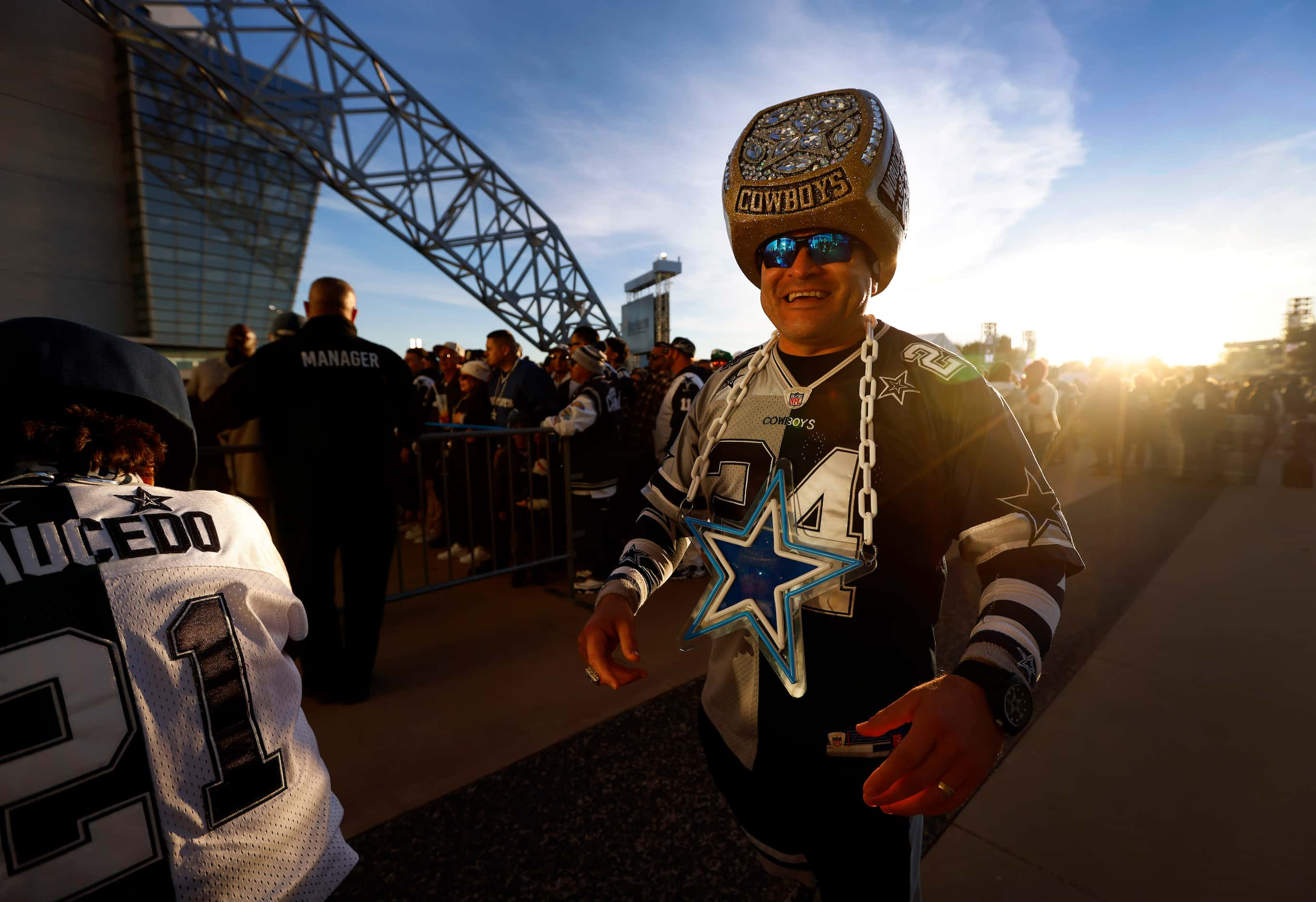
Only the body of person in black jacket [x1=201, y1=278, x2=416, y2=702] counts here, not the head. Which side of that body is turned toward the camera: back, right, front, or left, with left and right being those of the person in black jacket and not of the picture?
back

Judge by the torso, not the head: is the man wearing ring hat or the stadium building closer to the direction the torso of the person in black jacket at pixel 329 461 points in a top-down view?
the stadium building

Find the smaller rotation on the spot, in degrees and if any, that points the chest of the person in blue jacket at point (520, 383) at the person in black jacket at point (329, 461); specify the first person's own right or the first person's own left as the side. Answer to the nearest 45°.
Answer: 0° — they already face them

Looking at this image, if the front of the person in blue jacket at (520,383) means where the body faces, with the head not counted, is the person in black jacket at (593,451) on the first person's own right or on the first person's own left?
on the first person's own left

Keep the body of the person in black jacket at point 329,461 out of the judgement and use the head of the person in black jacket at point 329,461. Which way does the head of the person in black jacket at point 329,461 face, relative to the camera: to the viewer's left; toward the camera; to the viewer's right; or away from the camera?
away from the camera

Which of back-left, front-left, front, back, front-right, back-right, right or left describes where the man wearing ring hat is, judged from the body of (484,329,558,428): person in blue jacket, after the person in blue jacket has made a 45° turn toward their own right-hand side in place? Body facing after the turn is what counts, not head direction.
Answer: left

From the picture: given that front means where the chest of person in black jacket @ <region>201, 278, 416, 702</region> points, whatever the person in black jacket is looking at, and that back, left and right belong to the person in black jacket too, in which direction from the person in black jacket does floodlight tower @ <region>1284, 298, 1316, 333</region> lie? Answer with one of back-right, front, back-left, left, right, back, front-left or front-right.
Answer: right

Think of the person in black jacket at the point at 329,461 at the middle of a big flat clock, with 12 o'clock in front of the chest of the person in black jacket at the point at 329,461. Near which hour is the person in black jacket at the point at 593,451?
the person in black jacket at the point at 593,451 is roughly at 2 o'clock from the person in black jacket at the point at 329,461.

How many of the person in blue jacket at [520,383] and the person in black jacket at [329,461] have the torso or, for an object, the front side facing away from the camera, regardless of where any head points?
1

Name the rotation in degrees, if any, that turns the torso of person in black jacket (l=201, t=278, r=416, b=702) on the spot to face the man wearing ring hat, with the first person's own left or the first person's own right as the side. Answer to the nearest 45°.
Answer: approximately 180°

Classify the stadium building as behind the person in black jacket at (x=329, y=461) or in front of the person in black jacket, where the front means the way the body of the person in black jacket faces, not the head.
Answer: in front

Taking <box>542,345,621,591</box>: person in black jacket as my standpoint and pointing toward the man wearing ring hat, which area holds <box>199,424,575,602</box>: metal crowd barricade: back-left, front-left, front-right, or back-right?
back-right

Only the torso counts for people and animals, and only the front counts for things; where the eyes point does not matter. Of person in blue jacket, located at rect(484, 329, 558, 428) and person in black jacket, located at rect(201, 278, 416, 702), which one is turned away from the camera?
person in black jacket, located at rect(201, 278, 416, 702)

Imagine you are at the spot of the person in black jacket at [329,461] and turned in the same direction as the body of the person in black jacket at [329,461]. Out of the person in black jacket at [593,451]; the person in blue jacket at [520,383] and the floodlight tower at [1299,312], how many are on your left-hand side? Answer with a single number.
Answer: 0

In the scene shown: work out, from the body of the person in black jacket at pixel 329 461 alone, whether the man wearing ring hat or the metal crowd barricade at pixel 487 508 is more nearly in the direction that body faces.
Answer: the metal crowd barricade

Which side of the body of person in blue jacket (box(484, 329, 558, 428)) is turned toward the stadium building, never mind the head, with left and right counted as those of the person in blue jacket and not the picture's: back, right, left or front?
right

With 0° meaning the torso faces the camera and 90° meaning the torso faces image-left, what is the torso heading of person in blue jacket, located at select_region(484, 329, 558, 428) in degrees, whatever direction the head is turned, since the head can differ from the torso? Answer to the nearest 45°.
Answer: approximately 45°

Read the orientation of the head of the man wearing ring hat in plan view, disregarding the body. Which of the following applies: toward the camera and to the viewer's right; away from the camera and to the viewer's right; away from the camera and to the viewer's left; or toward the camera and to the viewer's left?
toward the camera and to the viewer's left
